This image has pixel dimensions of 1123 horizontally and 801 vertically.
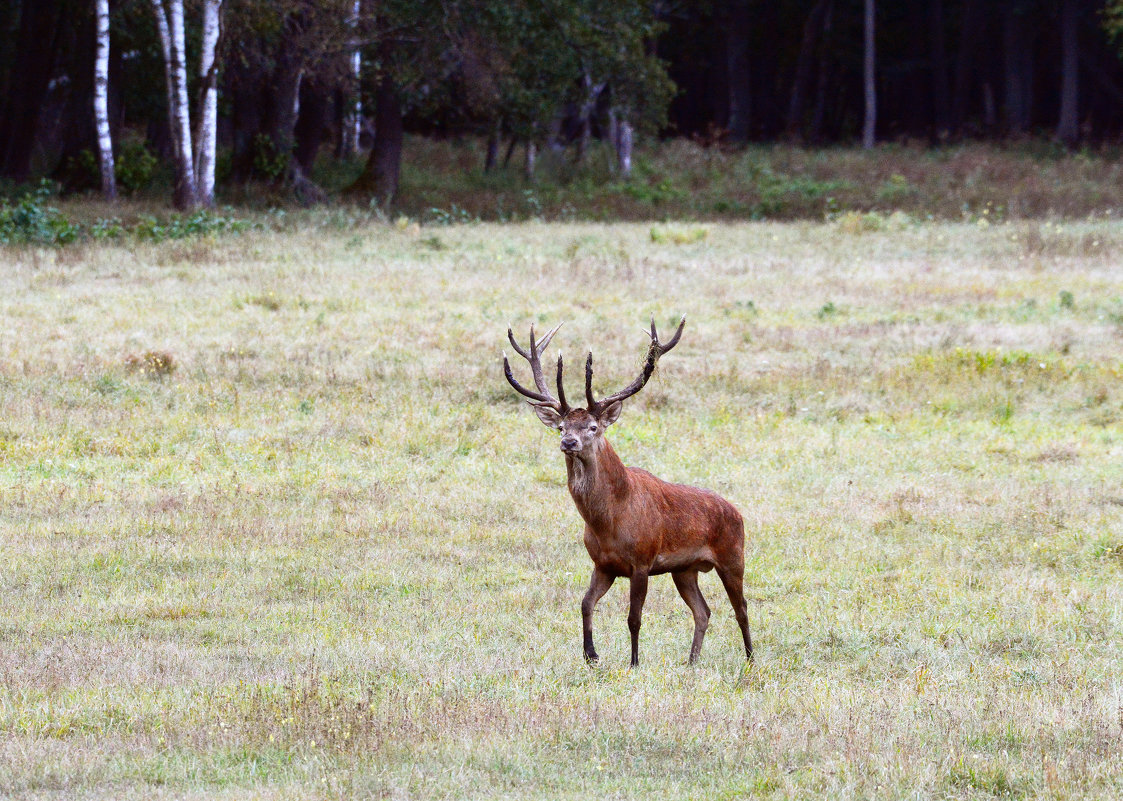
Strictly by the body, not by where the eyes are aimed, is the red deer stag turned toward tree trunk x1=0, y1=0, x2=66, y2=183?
no

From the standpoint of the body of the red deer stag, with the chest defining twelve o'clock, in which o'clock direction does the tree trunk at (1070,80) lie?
The tree trunk is roughly at 5 o'clock from the red deer stag.

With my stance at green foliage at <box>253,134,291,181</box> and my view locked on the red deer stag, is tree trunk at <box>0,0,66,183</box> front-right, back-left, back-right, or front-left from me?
back-right

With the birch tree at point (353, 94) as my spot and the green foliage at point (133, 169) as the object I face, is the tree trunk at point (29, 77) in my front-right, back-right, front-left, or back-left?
front-right

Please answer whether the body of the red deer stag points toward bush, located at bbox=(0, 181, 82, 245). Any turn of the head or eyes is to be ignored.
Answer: no

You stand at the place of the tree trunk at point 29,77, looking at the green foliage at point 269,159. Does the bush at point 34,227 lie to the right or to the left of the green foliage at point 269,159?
right

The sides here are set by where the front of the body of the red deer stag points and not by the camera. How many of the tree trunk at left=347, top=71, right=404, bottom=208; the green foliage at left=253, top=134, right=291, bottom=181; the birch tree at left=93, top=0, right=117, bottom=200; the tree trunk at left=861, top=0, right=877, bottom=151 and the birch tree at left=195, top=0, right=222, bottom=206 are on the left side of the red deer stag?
0

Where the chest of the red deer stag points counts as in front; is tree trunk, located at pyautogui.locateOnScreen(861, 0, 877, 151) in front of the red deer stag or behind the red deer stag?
behind

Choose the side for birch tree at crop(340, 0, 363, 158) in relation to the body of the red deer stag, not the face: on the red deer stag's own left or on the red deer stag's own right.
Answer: on the red deer stag's own right

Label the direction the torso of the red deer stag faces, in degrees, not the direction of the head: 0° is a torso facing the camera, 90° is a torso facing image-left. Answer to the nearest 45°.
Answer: approximately 45°
